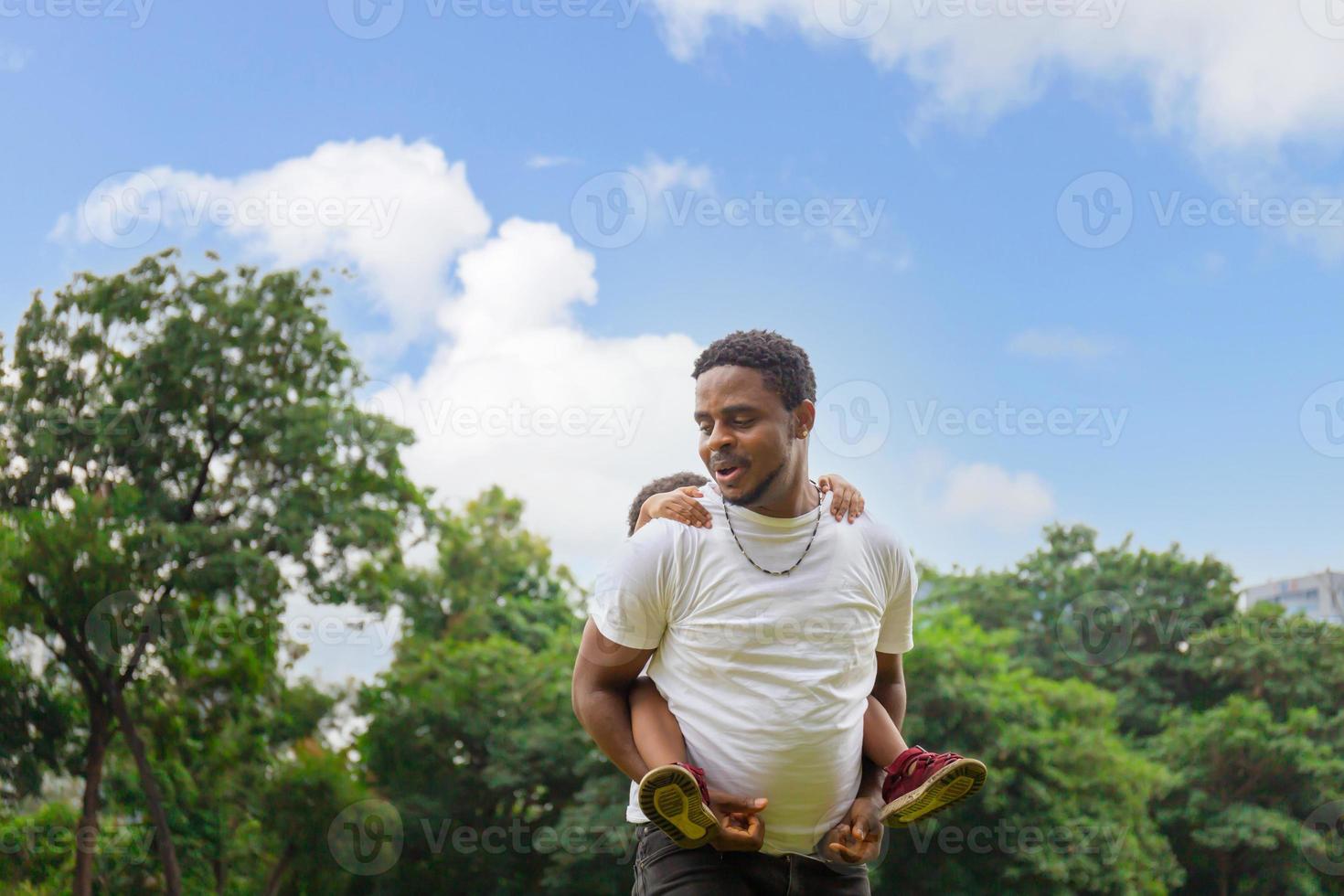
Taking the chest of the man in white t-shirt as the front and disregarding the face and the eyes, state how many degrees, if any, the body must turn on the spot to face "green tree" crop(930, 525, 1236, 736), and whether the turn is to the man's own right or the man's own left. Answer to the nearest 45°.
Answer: approximately 180°

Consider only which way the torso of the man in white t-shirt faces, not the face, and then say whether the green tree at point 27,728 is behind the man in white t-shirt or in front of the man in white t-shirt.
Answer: behind

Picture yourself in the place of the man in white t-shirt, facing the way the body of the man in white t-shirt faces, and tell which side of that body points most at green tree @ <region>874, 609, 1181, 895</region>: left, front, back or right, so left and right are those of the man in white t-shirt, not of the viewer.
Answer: back

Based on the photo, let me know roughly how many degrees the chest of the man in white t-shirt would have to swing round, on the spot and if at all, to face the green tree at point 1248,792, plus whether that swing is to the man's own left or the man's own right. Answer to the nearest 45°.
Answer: approximately 180°

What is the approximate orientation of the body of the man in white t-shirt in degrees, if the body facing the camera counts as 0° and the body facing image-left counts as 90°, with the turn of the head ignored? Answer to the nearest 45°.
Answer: approximately 0°

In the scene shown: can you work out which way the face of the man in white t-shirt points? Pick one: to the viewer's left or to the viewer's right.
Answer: to the viewer's left

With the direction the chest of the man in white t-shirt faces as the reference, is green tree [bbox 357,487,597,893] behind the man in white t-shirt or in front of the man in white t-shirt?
behind
